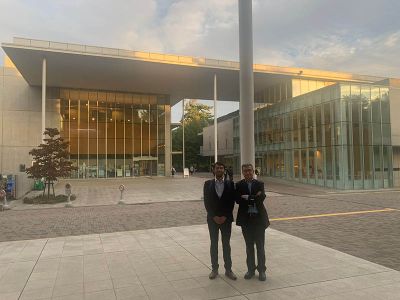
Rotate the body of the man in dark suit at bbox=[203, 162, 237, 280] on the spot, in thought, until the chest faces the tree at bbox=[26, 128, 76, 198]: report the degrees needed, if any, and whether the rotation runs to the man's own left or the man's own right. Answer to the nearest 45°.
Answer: approximately 135° to the man's own right

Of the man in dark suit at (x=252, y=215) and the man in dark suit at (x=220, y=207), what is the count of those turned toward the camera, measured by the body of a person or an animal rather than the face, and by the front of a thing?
2

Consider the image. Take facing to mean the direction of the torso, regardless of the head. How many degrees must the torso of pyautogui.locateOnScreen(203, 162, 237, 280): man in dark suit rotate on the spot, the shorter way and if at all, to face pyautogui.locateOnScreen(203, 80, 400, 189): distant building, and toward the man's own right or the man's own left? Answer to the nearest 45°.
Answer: approximately 135° to the man's own left

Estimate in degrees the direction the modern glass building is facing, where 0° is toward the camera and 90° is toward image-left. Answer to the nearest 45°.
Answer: approximately 0°

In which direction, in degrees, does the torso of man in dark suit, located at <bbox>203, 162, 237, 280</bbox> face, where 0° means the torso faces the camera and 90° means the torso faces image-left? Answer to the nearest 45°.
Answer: approximately 0°

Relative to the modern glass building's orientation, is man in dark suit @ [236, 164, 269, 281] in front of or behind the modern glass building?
in front

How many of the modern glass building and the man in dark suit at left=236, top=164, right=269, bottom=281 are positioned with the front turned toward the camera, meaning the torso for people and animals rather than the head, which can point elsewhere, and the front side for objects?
2

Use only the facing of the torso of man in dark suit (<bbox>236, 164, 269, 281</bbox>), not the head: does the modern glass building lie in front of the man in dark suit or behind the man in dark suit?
behind

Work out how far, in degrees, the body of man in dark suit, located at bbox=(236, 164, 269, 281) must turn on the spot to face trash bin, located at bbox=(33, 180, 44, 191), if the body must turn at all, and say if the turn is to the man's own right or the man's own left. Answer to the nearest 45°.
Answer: approximately 135° to the man's own right

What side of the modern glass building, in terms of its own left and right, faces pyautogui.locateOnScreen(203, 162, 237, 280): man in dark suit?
front

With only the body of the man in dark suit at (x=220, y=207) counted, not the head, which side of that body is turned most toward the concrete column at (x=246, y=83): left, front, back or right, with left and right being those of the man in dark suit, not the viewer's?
back

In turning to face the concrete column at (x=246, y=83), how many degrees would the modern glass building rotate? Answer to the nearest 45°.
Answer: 0° — it already faces it
